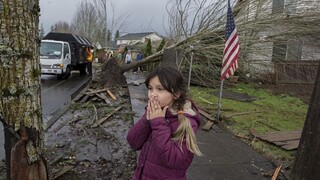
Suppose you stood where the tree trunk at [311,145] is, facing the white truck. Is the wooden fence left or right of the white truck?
right

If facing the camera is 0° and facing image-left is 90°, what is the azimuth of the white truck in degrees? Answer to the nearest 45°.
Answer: approximately 45°

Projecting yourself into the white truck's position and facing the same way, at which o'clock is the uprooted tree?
The uprooted tree is roughly at 9 o'clock from the white truck.

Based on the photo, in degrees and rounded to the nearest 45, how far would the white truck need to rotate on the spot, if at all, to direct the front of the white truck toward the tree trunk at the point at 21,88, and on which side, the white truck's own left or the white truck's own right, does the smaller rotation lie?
approximately 45° to the white truck's own left

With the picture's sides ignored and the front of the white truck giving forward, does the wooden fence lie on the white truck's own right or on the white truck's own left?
on the white truck's own left

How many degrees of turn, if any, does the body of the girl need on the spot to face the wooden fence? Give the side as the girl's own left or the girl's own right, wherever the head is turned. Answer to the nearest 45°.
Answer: approximately 180°

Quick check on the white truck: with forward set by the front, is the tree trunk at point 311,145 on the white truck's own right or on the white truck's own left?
on the white truck's own left

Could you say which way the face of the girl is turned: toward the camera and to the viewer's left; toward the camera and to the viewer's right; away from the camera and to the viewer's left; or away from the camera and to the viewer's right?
toward the camera and to the viewer's left

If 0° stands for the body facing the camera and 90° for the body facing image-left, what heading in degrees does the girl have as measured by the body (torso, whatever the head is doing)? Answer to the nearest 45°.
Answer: approximately 45°

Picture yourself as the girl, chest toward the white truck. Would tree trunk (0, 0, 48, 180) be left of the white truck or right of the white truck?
left

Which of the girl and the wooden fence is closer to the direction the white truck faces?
the girl

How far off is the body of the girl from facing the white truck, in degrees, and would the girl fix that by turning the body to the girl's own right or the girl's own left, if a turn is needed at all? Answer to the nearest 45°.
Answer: approximately 135° to the girl's own right

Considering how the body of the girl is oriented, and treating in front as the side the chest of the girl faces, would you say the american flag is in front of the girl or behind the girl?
behind

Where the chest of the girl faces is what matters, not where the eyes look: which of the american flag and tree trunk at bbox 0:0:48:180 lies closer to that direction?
the tree trunk

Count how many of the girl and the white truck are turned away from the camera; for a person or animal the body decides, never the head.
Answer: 0
